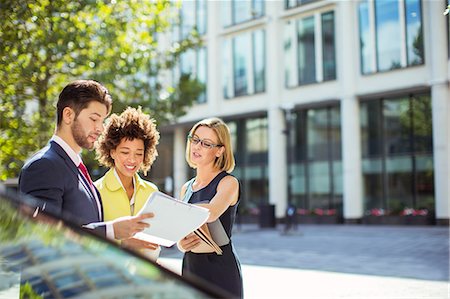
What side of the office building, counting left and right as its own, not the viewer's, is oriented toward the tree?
front

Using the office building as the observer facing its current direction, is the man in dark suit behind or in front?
in front

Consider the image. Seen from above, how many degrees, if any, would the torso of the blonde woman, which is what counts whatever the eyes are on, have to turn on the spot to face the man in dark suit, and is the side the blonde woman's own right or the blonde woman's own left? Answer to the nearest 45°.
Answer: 0° — they already face them

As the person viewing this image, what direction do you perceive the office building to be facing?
facing the viewer and to the left of the viewer

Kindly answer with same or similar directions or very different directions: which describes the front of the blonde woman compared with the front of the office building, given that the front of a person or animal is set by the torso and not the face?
same or similar directions

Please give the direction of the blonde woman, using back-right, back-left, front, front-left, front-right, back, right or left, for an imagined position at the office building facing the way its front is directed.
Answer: front-left

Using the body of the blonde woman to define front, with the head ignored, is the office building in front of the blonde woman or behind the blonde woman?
behind

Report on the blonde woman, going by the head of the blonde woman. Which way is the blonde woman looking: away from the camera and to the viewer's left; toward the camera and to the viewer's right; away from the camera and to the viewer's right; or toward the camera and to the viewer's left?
toward the camera and to the viewer's left

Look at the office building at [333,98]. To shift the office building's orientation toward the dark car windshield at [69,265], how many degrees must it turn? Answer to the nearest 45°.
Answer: approximately 45° to its left

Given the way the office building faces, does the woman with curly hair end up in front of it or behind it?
in front

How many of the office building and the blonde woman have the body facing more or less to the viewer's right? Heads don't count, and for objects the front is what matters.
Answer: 0
